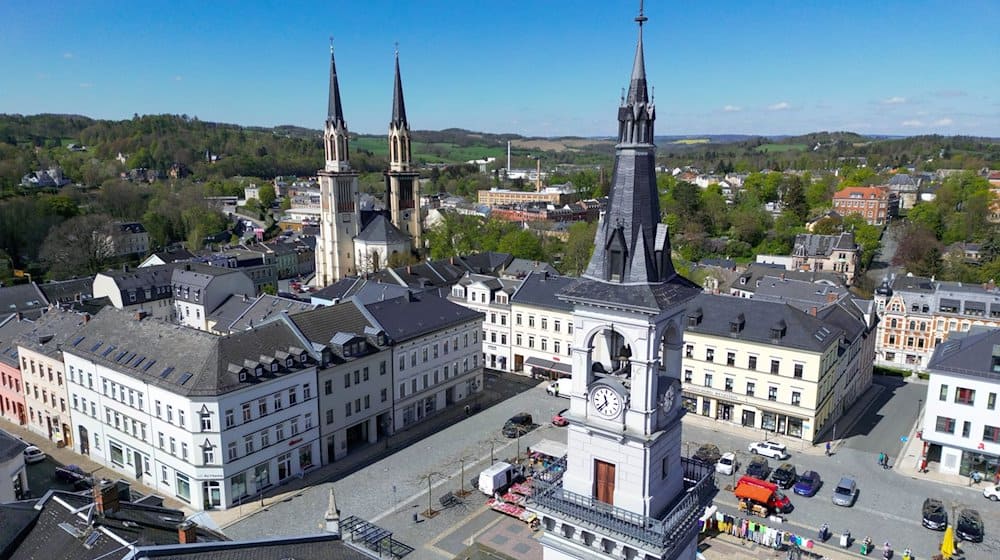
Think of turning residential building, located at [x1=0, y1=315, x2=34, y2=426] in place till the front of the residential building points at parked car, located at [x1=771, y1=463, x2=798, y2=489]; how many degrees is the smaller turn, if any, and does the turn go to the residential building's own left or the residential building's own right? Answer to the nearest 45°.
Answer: approximately 90° to the residential building's own left

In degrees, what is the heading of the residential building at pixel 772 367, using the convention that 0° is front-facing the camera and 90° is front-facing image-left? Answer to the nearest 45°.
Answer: approximately 45°

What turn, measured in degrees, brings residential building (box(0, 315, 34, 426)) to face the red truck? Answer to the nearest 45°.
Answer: approximately 90° to its left

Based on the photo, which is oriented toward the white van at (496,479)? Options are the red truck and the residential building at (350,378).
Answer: the residential building
